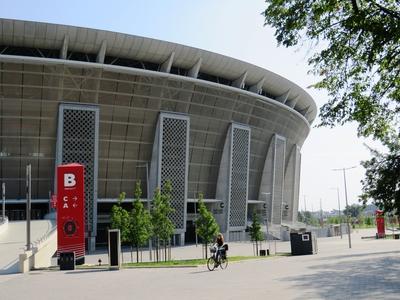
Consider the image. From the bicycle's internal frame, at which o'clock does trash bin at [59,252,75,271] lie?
The trash bin is roughly at 2 o'clock from the bicycle.

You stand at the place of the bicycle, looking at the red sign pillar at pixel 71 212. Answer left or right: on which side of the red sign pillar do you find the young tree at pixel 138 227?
right

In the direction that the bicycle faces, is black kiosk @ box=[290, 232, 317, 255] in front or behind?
behind

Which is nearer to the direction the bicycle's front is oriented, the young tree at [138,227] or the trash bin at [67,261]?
the trash bin

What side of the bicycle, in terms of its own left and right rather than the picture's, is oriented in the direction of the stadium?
right

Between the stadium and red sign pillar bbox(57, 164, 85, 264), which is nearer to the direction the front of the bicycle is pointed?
the red sign pillar

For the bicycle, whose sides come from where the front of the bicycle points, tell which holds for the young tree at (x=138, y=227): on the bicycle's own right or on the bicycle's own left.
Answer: on the bicycle's own right

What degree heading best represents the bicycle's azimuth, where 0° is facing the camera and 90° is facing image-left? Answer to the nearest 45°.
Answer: approximately 45°
